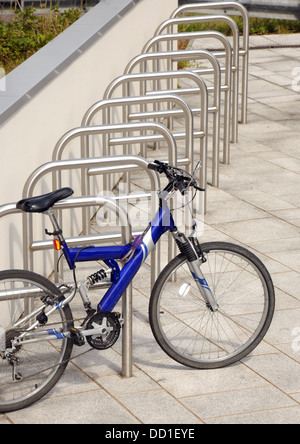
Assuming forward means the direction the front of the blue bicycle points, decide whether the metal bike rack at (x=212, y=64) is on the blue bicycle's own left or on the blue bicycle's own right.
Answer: on the blue bicycle's own left

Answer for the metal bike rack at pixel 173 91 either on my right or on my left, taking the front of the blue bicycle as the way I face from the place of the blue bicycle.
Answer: on my left

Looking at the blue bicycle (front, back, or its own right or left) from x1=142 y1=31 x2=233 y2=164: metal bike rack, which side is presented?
left

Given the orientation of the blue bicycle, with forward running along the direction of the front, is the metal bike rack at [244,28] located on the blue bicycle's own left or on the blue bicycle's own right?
on the blue bicycle's own left

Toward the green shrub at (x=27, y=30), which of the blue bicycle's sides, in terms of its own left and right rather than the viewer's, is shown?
left

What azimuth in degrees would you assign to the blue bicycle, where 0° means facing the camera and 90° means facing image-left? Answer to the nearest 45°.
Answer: approximately 270°

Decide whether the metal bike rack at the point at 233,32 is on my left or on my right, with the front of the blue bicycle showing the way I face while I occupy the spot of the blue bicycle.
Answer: on my left
